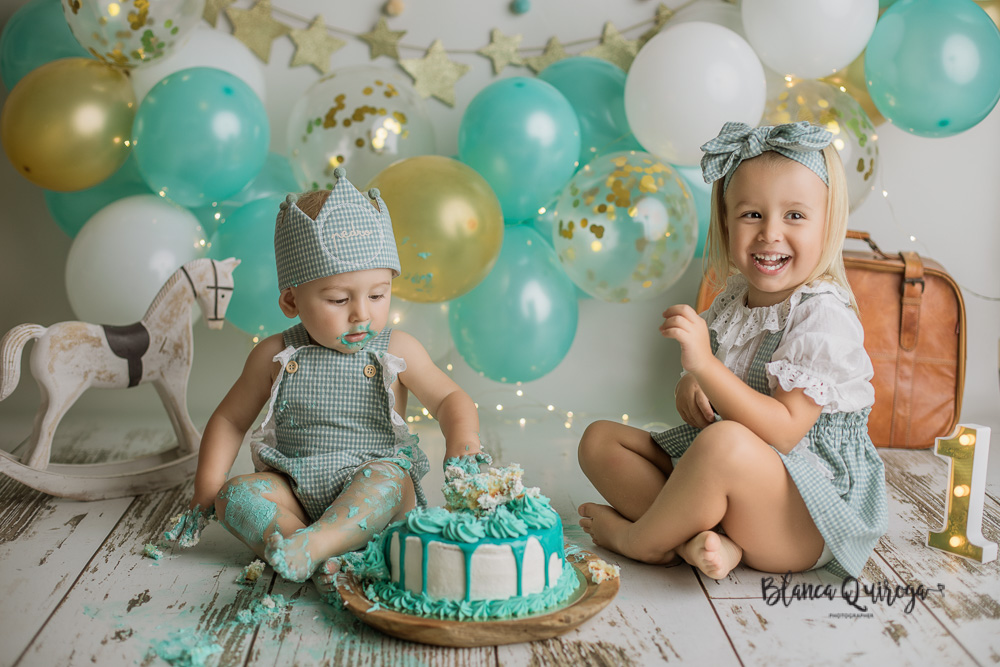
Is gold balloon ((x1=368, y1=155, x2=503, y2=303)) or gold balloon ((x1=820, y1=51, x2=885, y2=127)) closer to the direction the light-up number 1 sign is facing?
the gold balloon ((x1=368, y1=155, x2=503, y2=303))

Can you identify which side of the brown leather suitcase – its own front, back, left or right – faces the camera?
front

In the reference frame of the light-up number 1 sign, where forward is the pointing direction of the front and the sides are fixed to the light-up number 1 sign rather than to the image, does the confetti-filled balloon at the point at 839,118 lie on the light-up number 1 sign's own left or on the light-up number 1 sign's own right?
on the light-up number 1 sign's own right

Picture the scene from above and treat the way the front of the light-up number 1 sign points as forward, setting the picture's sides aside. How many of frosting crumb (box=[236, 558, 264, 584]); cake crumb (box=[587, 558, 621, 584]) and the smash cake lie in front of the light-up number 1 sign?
3

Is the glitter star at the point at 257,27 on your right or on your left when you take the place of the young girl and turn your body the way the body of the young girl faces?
on your right

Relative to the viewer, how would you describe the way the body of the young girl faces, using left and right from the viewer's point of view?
facing the viewer and to the left of the viewer

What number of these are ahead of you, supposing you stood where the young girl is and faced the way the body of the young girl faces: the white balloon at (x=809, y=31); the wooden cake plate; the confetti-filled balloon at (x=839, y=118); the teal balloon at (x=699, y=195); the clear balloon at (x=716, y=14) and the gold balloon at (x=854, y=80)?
1

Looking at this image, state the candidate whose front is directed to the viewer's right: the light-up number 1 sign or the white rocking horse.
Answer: the white rocking horse

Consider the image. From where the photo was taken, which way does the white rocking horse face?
to the viewer's right

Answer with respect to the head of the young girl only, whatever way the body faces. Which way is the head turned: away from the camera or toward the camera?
toward the camera

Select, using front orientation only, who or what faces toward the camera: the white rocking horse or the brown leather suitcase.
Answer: the brown leather suitcase

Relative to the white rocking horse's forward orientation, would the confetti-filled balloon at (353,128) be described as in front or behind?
in front

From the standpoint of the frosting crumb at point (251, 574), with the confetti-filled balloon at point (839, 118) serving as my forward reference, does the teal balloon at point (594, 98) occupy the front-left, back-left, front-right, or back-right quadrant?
front-left

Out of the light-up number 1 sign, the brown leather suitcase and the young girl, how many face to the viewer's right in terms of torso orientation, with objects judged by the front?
0

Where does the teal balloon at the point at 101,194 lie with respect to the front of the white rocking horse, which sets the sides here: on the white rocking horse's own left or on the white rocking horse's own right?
on the white rocking horse's own left

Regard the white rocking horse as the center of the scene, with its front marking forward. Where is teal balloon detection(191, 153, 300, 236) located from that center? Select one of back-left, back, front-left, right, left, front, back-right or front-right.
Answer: front-left

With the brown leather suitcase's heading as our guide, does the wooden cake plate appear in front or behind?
in front
